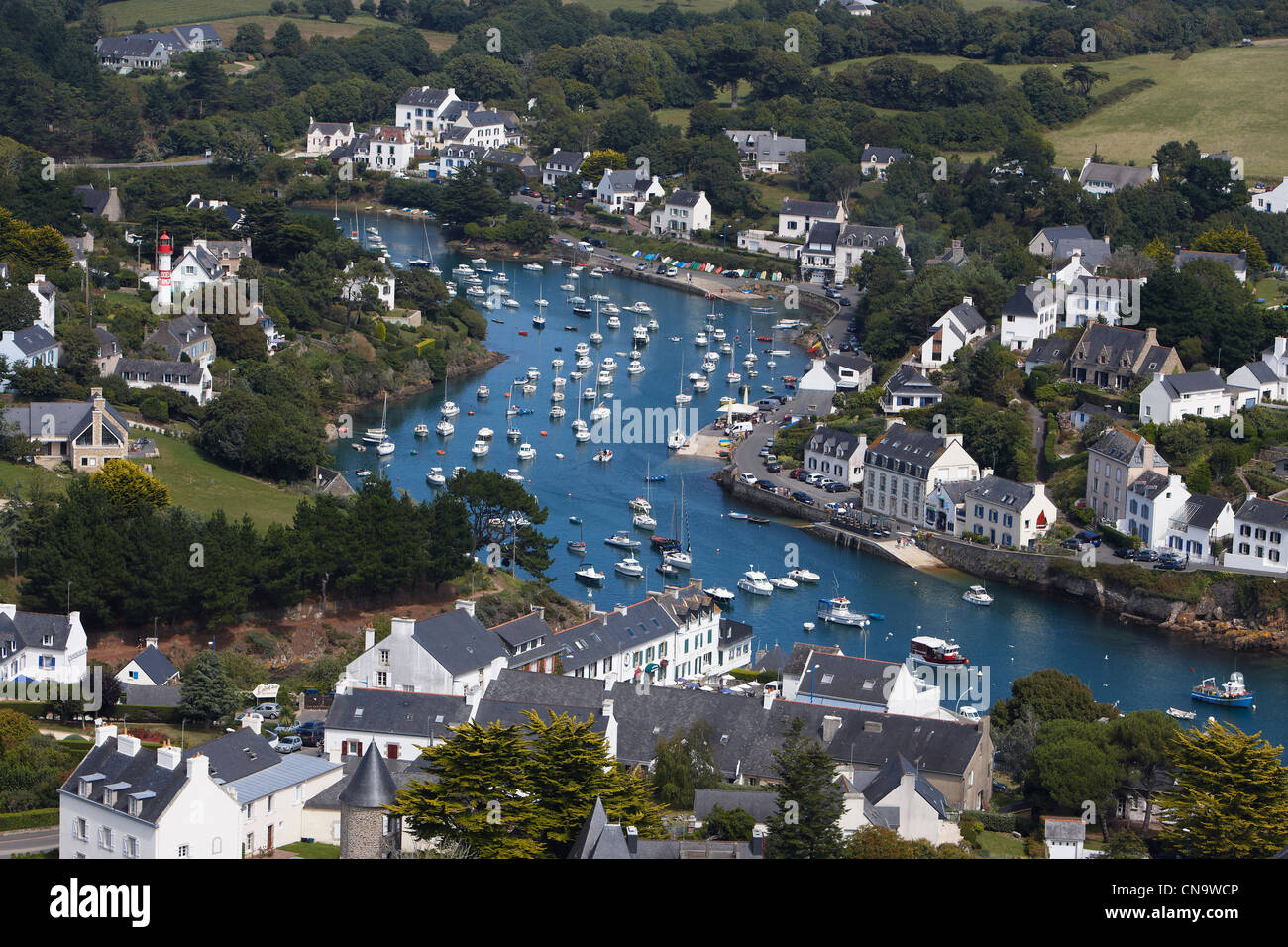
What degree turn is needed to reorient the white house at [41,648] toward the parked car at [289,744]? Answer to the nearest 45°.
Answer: approximately 90° to its left

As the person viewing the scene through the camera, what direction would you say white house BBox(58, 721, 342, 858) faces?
facing the viewer and to the left of the viewer

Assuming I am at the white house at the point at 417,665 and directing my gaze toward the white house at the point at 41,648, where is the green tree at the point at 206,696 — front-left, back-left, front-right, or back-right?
front-left

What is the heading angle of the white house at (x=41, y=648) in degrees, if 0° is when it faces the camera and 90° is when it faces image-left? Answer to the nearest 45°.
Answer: approximately 45°

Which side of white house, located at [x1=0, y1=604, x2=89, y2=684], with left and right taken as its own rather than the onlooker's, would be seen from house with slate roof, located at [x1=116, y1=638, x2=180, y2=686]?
left

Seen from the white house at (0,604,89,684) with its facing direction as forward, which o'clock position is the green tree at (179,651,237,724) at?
The green tree is roughly at 9 o'clock from the white house.

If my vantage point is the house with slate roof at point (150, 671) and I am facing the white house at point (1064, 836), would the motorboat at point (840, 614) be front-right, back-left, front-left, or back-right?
front-left

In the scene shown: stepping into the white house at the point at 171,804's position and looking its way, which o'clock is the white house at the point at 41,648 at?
the white house at the point at 41,648 is roughly at 4 o'clock from the white house at the point at 171,804.

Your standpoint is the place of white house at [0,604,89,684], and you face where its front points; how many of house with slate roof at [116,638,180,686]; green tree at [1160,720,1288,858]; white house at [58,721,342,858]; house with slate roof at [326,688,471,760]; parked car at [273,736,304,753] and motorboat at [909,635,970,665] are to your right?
0

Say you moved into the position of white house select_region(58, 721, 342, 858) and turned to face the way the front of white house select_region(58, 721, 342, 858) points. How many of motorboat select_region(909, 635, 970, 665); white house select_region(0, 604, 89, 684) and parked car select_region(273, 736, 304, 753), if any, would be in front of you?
0

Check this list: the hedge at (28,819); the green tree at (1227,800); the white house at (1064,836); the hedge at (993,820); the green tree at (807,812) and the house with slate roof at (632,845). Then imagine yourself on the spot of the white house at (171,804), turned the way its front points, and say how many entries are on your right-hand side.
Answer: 1

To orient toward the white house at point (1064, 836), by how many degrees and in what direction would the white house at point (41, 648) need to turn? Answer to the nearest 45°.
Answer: approximately 90° to its left

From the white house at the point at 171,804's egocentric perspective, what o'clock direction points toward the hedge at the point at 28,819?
The hedge is roughly at 3 o'clock from the white house.

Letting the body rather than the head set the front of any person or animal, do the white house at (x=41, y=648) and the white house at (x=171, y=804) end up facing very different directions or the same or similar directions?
same or similar directions

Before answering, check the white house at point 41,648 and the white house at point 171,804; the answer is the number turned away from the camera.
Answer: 0

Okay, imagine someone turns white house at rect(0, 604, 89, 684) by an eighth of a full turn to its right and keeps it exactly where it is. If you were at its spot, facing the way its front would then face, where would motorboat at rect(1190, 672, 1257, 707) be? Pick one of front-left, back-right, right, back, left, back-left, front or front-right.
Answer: back

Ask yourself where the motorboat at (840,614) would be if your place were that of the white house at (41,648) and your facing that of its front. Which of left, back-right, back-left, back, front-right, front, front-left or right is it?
back-left
